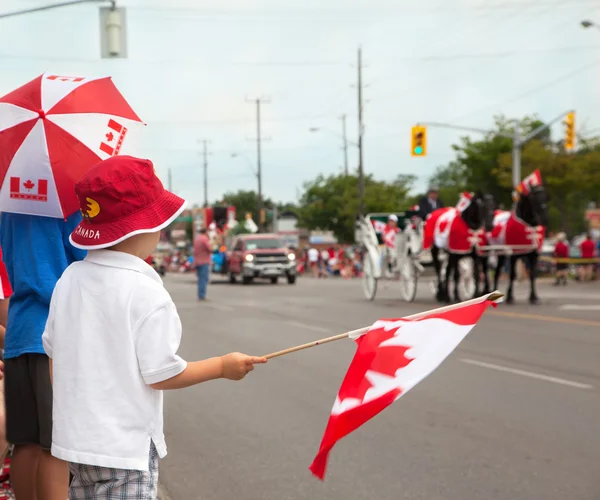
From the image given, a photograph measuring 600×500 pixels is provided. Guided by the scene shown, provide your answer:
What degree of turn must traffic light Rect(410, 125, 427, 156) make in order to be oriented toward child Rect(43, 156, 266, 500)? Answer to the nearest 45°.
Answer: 0° — it already faces them

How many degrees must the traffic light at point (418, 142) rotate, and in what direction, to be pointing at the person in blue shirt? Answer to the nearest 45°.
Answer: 0° — it already faces them

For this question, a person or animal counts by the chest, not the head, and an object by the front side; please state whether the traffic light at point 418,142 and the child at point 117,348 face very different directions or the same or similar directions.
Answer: very different directions

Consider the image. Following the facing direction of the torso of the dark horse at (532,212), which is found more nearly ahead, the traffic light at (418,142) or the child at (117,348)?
the child

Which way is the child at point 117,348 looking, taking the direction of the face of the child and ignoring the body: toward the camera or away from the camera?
away from the camera

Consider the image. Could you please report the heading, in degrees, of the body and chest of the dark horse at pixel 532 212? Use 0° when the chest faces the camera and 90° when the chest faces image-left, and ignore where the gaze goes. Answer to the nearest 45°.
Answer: approximately 315°

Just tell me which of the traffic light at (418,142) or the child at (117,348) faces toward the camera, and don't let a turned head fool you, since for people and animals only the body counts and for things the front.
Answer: the traffic light

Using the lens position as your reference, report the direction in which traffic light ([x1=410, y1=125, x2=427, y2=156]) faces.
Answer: facing the viewer

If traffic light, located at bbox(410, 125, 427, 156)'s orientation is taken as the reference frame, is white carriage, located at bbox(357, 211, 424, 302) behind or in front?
in front

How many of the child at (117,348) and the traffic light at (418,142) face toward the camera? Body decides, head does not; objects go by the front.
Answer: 1

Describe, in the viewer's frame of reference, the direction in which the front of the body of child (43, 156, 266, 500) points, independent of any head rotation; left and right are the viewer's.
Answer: facing away from the viewer and to the right of the viewer

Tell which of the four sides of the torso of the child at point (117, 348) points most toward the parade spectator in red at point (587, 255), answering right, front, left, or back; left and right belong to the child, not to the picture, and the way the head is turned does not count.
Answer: front
